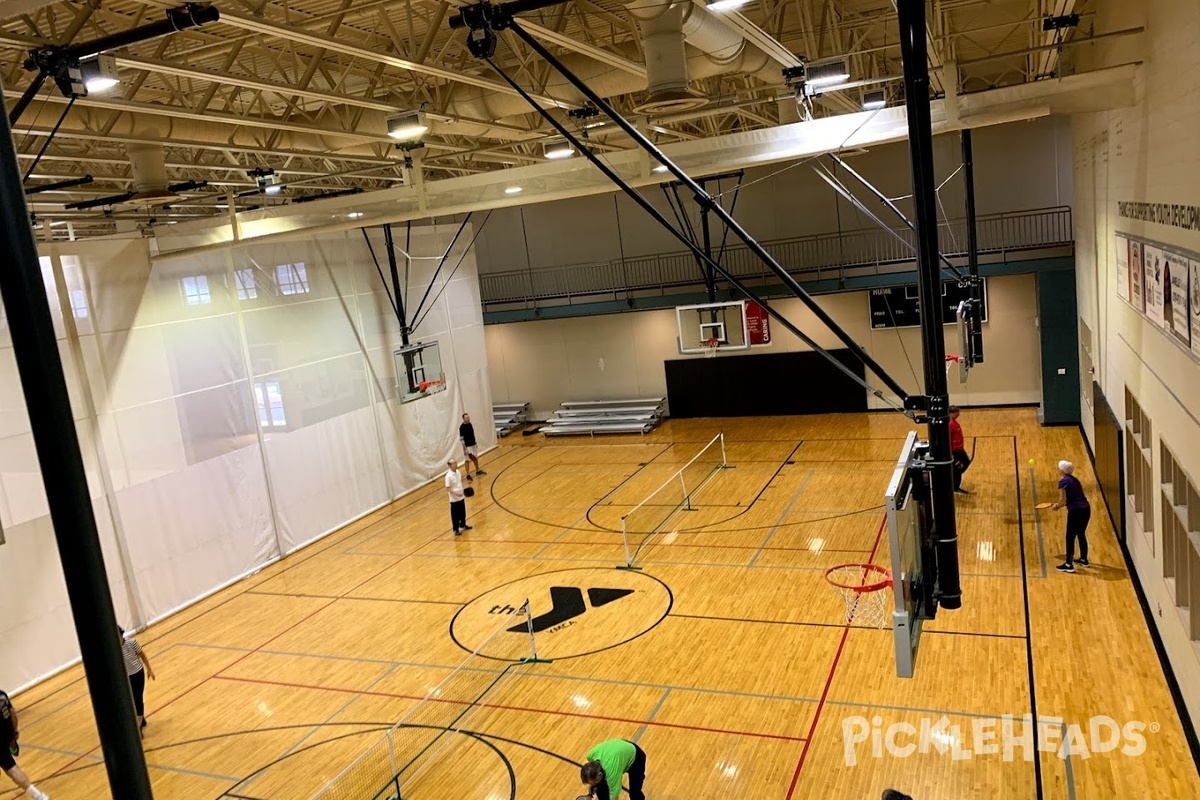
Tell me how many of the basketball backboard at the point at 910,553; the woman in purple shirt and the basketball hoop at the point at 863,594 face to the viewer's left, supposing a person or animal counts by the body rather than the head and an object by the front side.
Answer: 3

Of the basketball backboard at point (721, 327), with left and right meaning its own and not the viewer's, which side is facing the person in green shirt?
front

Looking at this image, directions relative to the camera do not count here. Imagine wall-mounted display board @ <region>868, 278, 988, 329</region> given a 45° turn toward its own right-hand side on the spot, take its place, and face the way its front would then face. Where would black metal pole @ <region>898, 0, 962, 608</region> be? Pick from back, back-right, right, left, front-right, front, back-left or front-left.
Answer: front-left

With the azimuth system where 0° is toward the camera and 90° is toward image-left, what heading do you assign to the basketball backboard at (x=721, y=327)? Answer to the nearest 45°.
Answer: approximately 0°

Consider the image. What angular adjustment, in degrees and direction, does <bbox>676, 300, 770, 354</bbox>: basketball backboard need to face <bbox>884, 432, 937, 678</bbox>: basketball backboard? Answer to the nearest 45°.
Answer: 0° — it already faces it

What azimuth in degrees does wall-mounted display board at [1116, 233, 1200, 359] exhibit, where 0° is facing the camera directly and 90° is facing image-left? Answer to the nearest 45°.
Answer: approximately 45°

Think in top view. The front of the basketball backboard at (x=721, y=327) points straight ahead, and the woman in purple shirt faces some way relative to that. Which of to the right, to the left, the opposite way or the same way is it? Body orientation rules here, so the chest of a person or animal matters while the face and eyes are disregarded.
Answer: to the right

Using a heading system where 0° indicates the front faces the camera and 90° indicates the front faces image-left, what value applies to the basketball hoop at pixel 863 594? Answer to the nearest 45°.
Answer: approximately 90°

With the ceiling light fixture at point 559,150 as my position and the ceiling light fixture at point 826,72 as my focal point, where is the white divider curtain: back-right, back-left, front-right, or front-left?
back-right

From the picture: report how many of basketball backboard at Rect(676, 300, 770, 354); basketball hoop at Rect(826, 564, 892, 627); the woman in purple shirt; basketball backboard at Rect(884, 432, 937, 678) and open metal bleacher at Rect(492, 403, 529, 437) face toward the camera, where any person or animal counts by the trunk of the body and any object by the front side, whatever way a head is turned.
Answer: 2

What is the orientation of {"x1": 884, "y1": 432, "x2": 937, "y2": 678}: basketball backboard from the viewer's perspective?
to the viewer's left

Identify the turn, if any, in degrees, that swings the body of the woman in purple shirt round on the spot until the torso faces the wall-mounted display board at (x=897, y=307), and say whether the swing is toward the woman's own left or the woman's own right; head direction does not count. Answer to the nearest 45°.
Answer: approximately 90° to the woman's own right

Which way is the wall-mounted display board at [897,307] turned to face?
toward the camera

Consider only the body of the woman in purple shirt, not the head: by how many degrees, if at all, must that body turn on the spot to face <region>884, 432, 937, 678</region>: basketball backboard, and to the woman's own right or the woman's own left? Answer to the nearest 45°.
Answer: approximately 90° to the woman's own left

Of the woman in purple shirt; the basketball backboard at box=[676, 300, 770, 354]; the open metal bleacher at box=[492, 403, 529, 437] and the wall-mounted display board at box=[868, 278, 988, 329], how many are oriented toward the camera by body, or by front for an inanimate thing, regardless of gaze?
3

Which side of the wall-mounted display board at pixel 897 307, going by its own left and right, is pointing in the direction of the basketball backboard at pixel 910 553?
front

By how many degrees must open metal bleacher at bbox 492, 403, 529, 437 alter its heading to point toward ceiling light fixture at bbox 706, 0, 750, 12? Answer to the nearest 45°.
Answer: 0° — it already faces it
